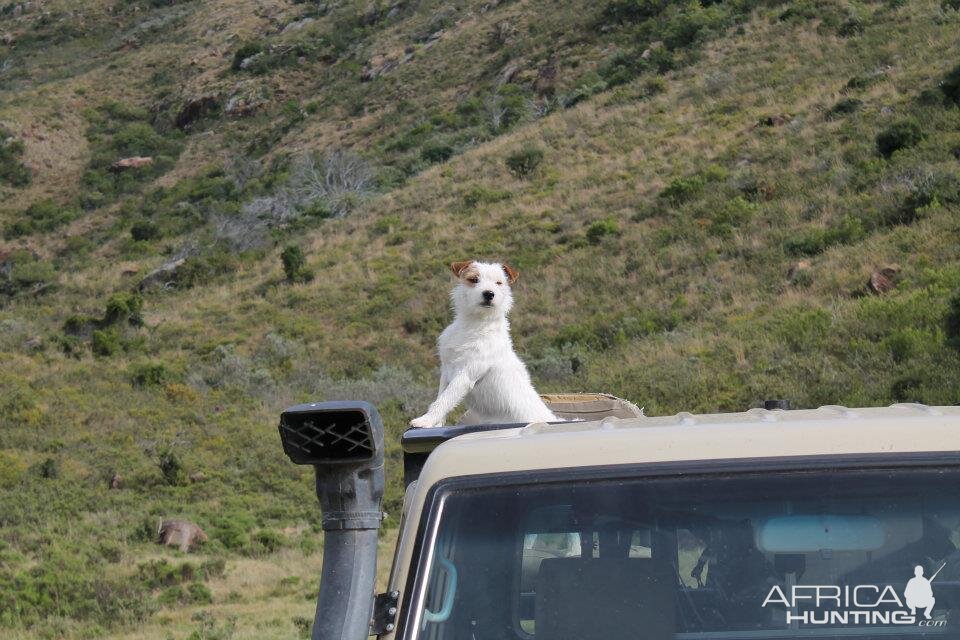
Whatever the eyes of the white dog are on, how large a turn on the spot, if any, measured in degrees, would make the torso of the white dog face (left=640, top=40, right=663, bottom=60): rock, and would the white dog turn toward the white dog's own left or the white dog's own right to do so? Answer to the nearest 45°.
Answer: approximately 135° to the white dog's own right

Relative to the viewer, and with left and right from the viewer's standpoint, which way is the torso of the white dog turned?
facing the viewer and to the left of the viewer

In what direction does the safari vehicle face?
toward the camera

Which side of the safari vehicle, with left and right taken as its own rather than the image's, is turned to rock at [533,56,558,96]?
back

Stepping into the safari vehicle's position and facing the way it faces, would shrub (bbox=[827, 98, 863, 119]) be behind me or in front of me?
behind

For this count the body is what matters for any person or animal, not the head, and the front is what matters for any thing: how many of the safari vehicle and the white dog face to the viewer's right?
0

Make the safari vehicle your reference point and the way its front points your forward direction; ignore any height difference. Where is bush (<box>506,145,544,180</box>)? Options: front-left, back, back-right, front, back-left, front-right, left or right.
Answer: back

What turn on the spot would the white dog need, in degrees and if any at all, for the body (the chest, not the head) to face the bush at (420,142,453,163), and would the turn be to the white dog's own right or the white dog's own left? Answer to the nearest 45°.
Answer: approximately 135° to the white dog's own right

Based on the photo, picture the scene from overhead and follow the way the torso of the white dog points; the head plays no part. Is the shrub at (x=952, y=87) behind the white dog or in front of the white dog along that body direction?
behind

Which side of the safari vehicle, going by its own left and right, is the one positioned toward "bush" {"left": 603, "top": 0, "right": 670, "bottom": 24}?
back

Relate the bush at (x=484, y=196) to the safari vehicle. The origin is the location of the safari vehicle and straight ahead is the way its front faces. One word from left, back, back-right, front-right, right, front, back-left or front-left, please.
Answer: back

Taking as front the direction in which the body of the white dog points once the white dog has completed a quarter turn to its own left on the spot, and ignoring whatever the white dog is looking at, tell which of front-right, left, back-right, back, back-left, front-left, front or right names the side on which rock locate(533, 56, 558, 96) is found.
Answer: back-left
